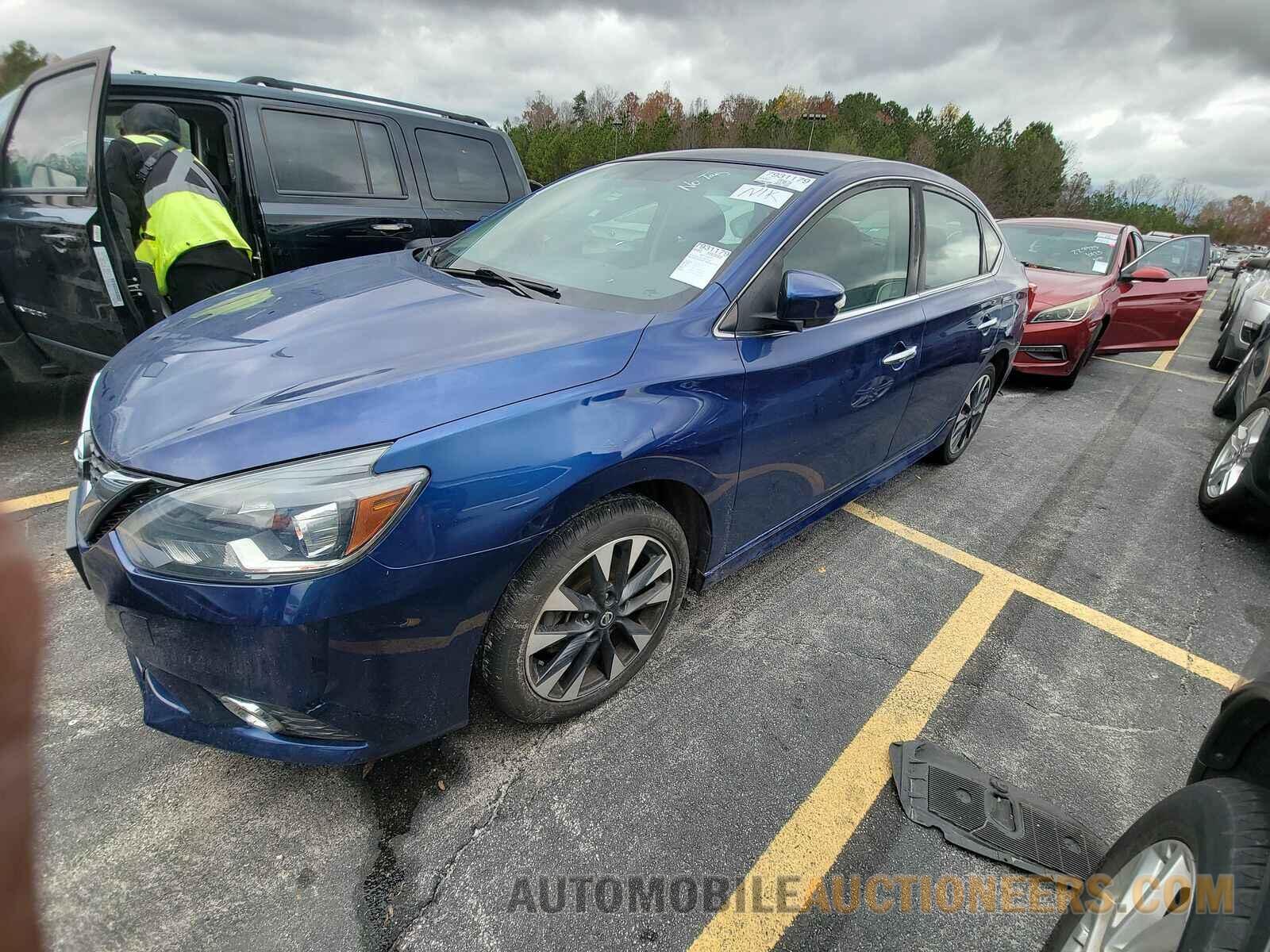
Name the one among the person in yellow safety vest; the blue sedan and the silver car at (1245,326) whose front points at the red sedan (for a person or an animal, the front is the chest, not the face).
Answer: the silver car

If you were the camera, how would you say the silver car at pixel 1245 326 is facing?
facing the viewer and to the left of the viewer

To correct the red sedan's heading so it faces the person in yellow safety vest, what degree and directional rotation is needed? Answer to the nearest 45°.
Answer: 0° — it already faces them

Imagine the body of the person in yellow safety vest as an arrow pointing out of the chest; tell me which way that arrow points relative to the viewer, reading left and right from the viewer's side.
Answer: facing away from the viewer and to the left of the viewer

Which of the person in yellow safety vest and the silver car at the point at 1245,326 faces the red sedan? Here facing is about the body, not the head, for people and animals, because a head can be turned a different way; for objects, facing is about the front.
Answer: the silver car

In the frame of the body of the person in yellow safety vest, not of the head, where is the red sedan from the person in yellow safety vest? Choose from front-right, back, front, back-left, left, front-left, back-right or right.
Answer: back-right

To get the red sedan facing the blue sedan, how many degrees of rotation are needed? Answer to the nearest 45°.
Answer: approximately 45° to its left

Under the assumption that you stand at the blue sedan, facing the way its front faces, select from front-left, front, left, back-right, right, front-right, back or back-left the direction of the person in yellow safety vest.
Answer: right

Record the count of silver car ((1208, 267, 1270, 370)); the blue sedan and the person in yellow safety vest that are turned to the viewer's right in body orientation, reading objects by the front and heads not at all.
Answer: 0

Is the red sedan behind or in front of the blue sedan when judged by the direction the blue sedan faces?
behind

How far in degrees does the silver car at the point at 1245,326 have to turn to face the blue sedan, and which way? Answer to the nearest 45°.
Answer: approximately 45° to its left

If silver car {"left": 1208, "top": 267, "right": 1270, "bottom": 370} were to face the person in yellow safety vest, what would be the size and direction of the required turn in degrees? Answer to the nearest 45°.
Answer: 0° — it already faces them

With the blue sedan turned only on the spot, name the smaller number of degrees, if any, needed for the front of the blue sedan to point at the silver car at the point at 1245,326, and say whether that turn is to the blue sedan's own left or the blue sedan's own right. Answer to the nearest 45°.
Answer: approximately 180°

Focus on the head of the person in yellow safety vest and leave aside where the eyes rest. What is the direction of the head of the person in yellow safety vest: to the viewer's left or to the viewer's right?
to the viewer's left
